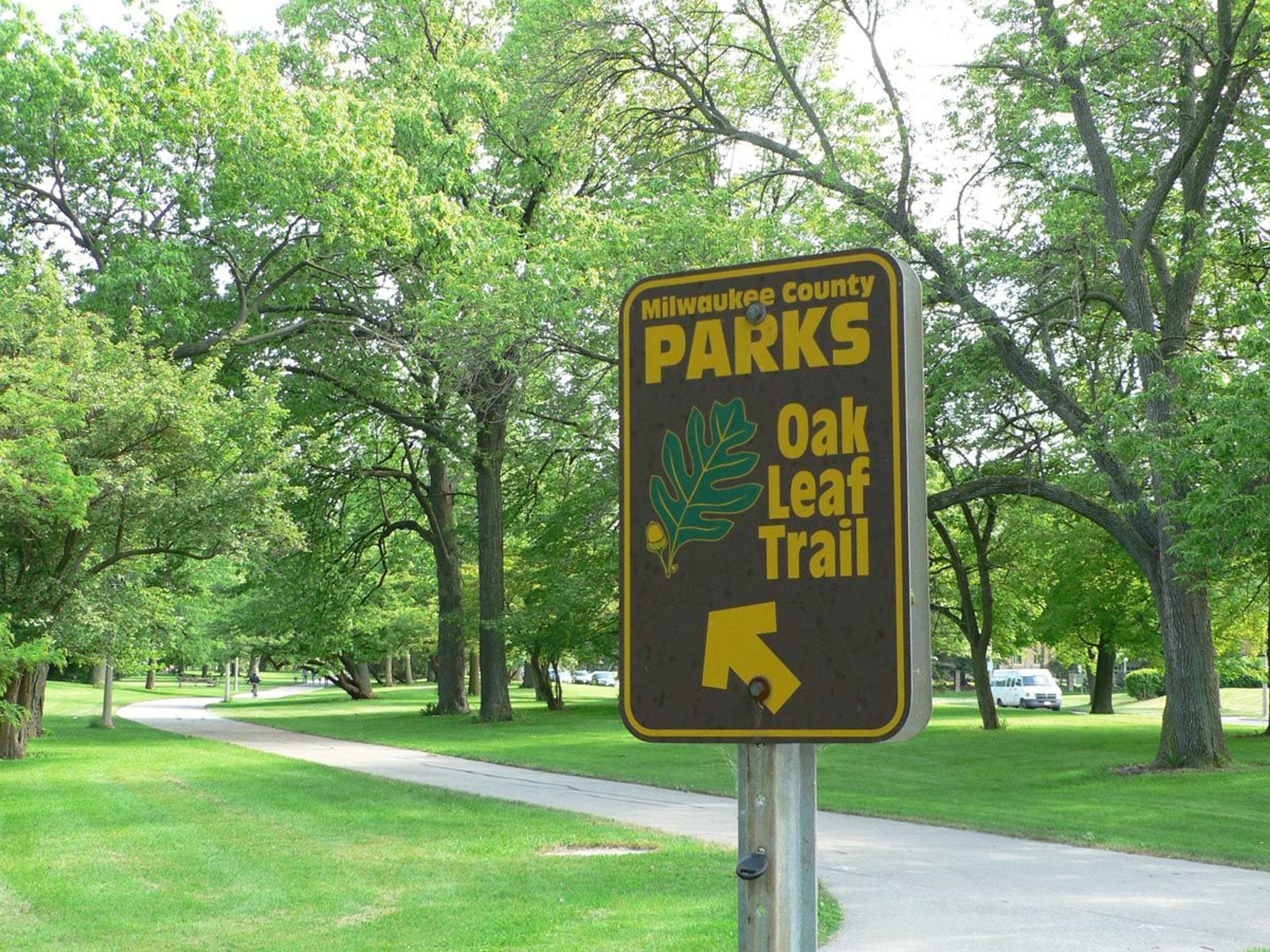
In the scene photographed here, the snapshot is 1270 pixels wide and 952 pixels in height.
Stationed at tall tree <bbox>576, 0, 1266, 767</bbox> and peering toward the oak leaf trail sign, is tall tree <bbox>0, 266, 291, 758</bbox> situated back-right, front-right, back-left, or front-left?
front-right

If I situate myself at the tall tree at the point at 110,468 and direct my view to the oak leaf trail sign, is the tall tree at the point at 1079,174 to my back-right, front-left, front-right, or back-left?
front-left

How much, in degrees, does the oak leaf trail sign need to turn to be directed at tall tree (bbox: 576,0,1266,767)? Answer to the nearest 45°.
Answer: approximately 135° to its right

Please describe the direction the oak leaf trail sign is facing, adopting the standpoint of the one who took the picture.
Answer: facing the viewer and to the left of the viewer

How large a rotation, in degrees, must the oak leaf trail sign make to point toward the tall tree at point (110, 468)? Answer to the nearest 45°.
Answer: approximately 90° to its right
